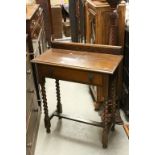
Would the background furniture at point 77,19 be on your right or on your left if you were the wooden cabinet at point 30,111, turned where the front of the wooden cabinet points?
on your left

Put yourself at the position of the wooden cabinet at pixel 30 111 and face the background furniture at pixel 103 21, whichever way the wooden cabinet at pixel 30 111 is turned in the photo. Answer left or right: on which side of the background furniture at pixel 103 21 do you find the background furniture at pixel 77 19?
left

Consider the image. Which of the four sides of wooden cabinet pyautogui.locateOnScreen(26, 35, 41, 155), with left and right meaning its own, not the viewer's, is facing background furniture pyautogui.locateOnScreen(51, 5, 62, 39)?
left

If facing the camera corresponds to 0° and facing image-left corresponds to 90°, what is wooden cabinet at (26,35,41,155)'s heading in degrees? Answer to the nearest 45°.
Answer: approximately 270°
